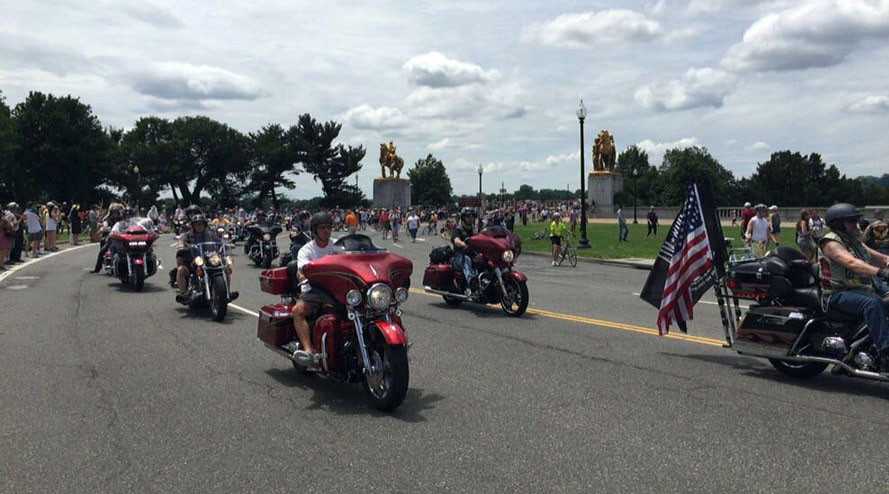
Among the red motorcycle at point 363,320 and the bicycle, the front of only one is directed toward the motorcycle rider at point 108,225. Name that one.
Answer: the bicycle

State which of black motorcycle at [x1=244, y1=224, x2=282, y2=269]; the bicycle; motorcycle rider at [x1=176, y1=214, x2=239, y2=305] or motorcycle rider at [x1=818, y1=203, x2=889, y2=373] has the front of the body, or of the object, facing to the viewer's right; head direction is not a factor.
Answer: motorcycle rider at [x1=818, y1=203, x2=889, y2=373]

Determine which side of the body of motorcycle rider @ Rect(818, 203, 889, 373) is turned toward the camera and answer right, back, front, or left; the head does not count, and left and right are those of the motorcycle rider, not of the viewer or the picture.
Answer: right

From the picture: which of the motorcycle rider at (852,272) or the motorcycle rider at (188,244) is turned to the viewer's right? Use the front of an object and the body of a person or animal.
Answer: the motorcycle rider at (852,272)

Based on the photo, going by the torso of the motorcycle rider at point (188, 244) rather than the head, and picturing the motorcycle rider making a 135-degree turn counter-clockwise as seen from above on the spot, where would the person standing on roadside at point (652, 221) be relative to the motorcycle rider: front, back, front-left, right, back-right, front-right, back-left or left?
front
